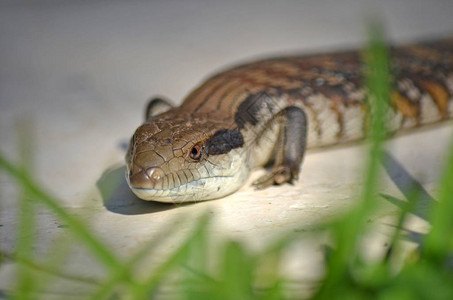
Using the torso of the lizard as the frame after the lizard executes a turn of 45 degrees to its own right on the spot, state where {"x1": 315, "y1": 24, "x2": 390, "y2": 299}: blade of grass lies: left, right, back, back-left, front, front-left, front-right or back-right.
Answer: left

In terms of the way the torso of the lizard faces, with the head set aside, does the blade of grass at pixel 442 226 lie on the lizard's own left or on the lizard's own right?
on the lizard's own left

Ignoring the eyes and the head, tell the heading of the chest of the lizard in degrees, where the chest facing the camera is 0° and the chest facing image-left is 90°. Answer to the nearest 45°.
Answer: approximately 45°

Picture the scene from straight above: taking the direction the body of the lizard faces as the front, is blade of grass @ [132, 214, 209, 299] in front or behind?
in front
